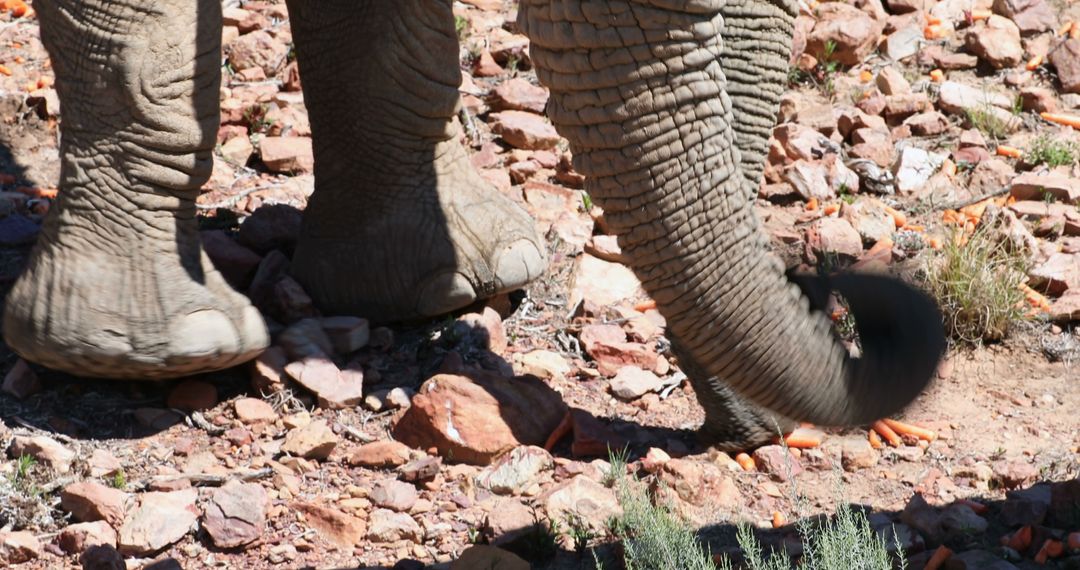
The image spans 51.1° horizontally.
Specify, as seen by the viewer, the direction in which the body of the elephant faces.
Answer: to the viewer's right

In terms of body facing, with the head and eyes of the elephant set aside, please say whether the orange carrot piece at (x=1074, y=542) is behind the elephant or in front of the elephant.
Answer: in front

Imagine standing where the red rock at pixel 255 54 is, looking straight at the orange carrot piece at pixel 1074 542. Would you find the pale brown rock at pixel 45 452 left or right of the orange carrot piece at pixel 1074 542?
right

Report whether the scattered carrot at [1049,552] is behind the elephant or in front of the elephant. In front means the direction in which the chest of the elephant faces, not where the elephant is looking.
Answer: in front

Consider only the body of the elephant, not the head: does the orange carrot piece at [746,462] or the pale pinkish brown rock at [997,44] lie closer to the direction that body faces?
the orange carrot piece

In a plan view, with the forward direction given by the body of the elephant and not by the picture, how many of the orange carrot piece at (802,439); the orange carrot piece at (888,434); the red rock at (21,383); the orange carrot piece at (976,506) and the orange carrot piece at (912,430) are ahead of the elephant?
4

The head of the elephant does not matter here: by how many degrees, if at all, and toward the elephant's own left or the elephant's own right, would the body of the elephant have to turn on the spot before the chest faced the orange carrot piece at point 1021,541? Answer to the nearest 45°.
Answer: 0° — it already faces it

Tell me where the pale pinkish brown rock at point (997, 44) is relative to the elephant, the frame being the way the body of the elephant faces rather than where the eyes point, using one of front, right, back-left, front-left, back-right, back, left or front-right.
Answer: front-left

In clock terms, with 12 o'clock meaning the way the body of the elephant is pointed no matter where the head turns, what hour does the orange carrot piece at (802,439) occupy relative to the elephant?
The orange carrot piece is roughly at 12 o'clock from the elephant.

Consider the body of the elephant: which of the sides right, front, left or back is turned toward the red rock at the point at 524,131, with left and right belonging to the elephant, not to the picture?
left
